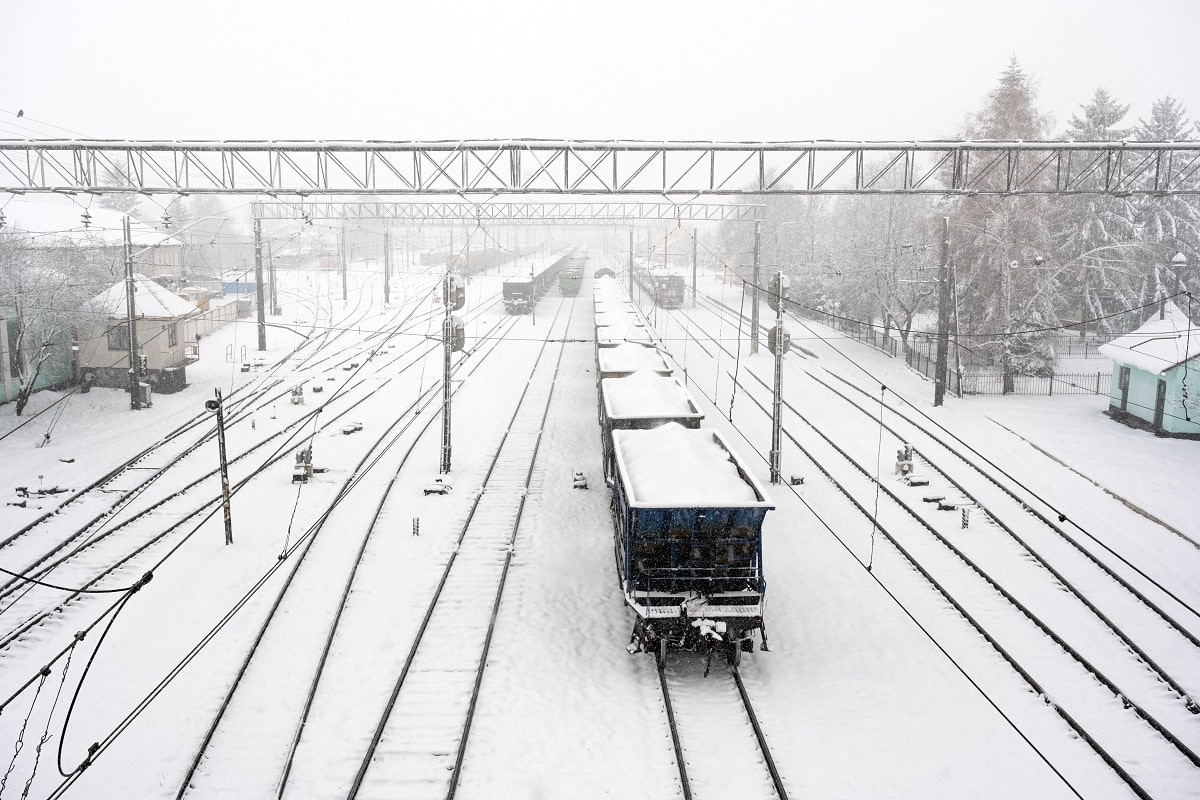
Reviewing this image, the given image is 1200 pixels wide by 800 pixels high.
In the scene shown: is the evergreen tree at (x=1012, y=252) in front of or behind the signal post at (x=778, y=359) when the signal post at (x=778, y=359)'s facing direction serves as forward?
in front

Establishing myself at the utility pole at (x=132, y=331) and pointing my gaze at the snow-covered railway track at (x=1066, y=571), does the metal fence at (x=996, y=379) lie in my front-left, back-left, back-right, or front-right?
front-left

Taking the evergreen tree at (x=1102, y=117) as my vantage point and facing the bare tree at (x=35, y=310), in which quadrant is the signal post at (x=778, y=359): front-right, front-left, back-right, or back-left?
front-left

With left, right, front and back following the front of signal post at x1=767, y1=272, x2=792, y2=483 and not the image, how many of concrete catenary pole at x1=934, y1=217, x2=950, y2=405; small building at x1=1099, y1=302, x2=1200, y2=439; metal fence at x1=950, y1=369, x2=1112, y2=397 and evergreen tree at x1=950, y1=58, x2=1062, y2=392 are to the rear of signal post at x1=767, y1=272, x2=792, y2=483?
0

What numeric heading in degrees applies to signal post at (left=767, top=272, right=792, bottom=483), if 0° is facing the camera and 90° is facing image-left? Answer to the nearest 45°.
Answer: approximately 180°

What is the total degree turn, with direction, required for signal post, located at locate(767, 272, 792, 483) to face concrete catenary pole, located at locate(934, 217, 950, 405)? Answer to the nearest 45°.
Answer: approximately 45° to its right

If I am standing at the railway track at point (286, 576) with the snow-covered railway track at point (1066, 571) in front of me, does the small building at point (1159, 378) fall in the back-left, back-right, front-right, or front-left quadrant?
front-left

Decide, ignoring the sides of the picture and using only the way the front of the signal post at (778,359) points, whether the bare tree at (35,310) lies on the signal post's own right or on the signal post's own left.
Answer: on the signal post's own left

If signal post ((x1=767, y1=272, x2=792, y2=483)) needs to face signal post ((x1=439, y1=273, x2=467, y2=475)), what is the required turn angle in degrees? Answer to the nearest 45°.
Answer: approximately 90° to its left

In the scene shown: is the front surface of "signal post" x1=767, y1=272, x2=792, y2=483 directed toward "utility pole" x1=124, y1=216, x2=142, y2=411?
no
